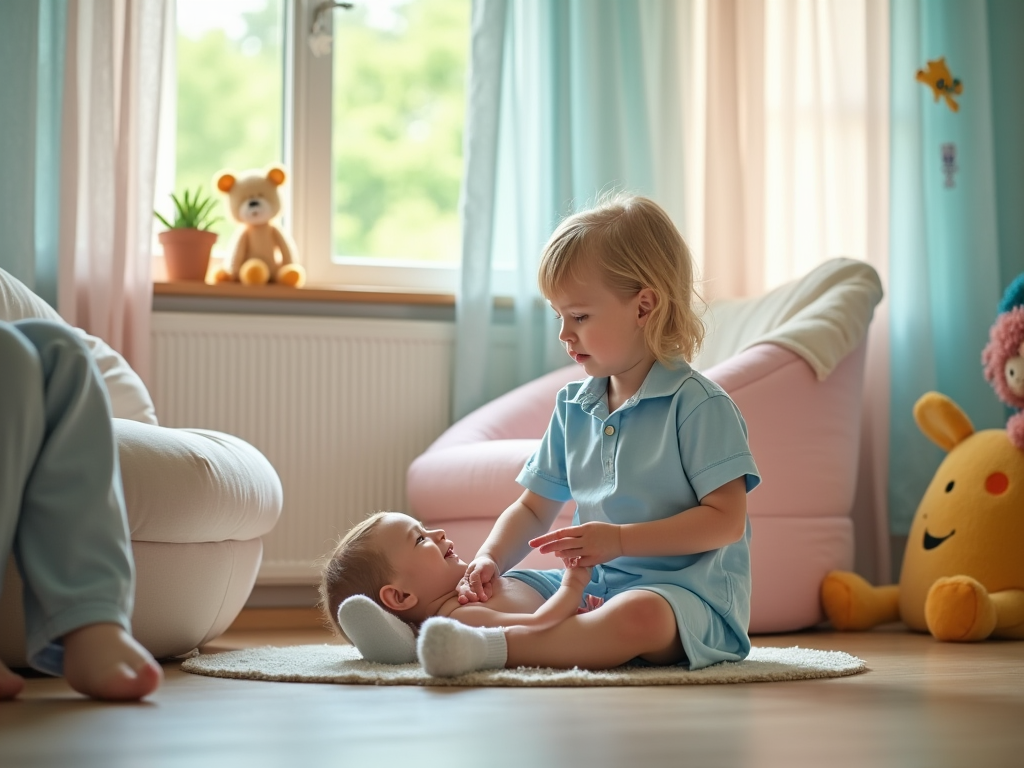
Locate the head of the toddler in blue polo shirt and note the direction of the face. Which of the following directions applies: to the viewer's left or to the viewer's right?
to the viewer's left

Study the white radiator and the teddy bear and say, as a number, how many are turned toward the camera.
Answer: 2

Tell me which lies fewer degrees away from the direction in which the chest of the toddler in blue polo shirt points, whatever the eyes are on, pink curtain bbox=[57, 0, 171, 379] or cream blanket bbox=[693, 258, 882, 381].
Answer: the pink curtain

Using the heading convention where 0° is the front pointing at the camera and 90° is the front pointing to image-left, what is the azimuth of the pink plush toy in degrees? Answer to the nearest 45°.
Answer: approximately 45°

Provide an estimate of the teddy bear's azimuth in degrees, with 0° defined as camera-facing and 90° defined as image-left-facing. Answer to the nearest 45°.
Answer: approximately 0°
